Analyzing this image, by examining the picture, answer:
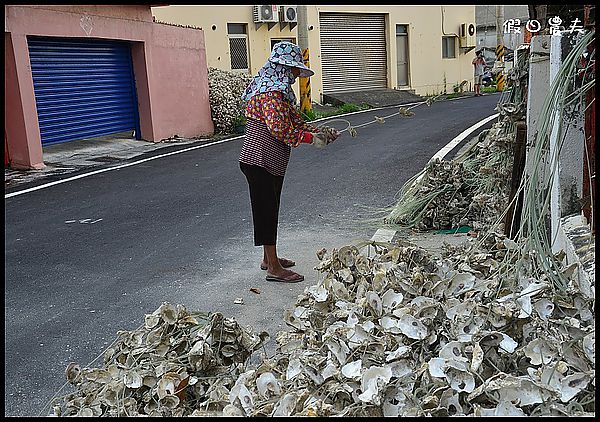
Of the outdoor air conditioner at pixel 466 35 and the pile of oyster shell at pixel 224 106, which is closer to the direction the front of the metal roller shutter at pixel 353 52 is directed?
the pile of oyster shell

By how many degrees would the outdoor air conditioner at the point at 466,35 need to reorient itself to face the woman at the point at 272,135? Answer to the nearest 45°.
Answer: approximately 45° to its right

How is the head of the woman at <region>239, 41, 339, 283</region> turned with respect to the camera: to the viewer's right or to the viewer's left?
to the viewer's right

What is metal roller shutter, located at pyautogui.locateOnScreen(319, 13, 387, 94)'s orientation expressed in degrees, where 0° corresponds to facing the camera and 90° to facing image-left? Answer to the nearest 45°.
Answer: approximately 315°

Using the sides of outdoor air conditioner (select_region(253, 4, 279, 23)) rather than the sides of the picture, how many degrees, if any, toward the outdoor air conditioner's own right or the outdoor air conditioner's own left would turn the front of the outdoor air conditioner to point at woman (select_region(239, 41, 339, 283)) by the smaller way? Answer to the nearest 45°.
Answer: approximately 45° to the outdoor air conditioner's own right

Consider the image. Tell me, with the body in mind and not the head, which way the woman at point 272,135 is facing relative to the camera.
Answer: to the viewer's right

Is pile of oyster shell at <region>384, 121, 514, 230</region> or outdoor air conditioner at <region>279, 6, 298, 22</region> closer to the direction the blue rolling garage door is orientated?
the pile of oyster shell

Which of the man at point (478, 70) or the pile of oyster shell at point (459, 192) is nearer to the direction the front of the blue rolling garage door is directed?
the pile of oyster shell

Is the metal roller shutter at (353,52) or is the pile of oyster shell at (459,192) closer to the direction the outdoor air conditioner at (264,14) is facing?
the pile of oyster shell

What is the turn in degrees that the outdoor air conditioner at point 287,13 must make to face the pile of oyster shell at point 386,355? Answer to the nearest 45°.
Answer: approximately 45° to its right

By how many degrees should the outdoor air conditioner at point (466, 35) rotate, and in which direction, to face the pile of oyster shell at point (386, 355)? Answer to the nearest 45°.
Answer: approximately 45° to its right

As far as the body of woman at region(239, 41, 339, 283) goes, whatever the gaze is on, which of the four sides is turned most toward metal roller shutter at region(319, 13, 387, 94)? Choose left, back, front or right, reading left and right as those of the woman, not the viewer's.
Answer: left

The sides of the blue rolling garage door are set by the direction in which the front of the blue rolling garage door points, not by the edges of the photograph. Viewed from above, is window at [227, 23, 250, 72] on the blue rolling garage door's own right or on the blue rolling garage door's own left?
on the blue rolling garage door's own left
